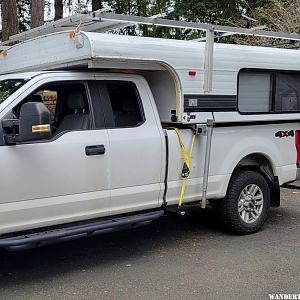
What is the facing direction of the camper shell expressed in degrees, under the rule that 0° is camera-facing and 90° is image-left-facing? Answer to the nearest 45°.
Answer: approximately 45°

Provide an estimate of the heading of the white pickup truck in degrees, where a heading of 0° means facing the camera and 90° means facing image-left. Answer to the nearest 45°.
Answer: approximately 45°
